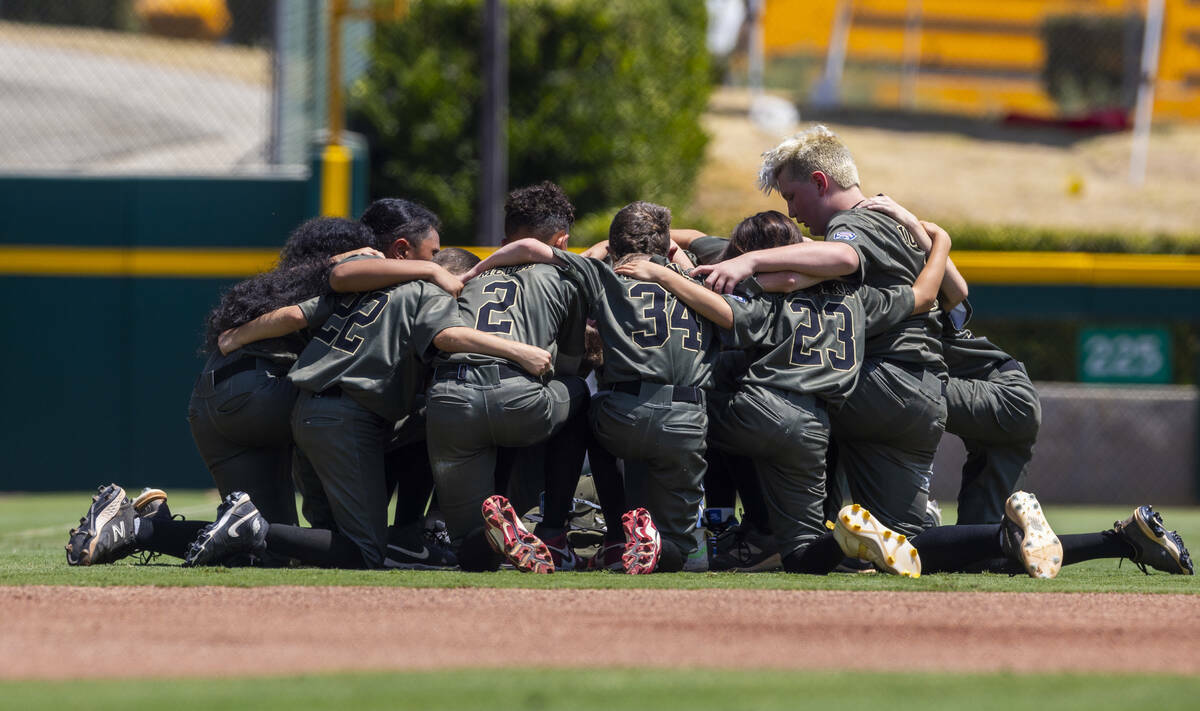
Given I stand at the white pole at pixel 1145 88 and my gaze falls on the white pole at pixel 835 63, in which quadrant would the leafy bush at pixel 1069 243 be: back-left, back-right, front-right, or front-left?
back-left

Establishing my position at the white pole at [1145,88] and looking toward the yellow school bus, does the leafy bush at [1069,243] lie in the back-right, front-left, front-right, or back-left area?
back-left
